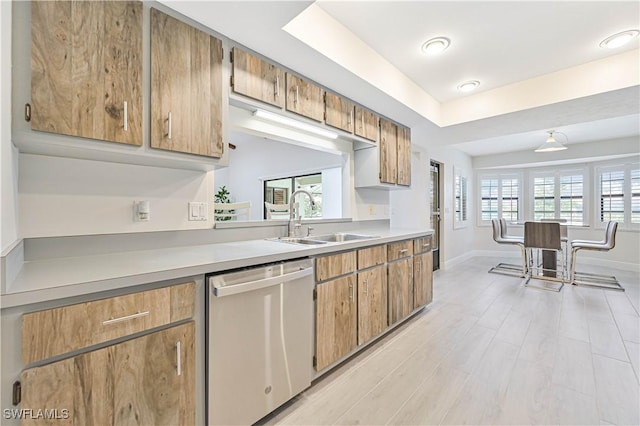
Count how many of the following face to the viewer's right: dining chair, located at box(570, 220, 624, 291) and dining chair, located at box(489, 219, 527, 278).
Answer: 1

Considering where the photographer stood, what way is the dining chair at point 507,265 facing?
facing to the right of the viewer

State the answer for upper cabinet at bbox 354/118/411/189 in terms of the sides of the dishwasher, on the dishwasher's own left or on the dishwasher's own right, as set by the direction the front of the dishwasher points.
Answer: on the dishwasher's own left

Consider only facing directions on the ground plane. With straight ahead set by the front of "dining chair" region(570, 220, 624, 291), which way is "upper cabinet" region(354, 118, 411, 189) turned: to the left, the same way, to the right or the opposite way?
the opposite way

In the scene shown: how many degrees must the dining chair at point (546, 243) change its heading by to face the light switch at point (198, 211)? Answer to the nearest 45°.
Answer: approximately 180°

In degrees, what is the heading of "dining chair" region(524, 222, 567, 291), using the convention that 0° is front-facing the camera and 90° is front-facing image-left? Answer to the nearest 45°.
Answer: approximately 180°

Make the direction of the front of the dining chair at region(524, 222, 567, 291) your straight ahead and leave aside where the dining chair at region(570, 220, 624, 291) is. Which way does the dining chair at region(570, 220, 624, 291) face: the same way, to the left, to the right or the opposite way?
to the left

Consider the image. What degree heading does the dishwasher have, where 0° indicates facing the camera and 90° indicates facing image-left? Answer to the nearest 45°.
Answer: approximately 315°

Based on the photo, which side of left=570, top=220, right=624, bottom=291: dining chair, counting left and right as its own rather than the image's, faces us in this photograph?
left

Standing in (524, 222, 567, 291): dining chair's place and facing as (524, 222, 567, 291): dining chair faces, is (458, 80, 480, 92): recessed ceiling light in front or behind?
behind
